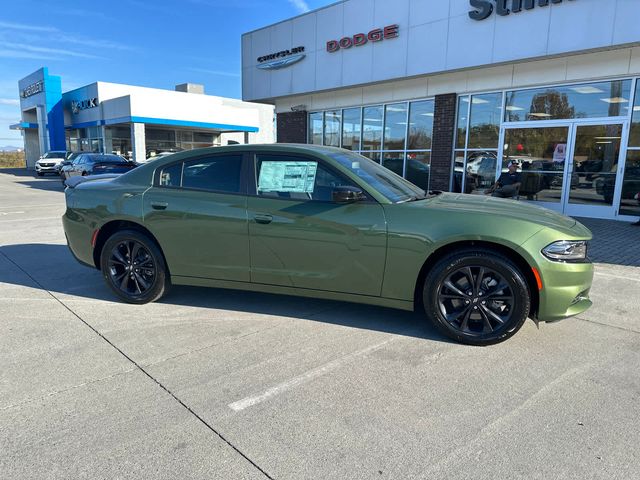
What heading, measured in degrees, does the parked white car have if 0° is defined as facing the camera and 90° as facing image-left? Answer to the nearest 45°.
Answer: approximately 45°

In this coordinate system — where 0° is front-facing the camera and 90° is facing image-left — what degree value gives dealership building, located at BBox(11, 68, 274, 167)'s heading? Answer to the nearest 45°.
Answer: approximately 45°

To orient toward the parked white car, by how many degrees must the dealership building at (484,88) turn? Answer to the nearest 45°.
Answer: approximately 90° to its right

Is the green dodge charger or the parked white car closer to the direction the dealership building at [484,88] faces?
the green dodge charger

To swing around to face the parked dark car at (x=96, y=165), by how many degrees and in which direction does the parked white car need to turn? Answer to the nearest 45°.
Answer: approximately 45° to its left

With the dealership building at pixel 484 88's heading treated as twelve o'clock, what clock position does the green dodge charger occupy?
The green dodge charger is roughly at 11 o'clock from the dealership building.

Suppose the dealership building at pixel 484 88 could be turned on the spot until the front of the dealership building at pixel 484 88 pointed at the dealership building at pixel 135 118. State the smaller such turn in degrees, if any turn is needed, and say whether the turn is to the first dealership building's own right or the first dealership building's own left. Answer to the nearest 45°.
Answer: approximately 90° to the first dealership building's own right

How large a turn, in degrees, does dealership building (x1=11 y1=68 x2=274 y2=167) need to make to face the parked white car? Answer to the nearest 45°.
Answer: approximately 45° to its right

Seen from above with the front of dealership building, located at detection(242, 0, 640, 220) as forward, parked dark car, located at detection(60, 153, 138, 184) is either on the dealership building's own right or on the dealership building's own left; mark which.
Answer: on the dealership building's own right

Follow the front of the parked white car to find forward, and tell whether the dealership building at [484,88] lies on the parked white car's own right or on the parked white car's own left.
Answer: on the parked white car's own left
